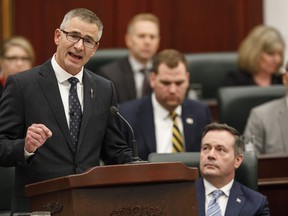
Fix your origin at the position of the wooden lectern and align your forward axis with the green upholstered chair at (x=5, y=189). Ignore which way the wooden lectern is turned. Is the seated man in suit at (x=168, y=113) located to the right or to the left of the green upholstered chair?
right

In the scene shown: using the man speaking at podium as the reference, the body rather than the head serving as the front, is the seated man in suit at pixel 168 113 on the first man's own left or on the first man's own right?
on the first man's own left

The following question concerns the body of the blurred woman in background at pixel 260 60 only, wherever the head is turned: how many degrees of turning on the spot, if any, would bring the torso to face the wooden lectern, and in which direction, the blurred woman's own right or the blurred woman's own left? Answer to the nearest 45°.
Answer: approximately 45° to the blurred woman's own right

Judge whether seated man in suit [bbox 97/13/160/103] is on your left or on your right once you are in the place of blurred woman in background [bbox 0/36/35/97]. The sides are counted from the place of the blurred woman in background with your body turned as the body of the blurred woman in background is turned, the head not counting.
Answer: on your left

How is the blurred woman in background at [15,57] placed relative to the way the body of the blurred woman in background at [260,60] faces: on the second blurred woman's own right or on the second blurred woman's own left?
on the second blurred woman's own right

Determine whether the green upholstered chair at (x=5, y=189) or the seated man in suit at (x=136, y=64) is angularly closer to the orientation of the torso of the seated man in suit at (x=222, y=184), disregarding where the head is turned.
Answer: the green upholstered chair

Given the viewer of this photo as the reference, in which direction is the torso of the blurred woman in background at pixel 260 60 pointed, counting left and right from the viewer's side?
facing the viewer and to the right of the viewer

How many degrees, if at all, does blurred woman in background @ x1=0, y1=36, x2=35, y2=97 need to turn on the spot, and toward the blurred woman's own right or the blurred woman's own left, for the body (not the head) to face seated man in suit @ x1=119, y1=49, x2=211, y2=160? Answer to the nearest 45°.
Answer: approximately 45° to the blurred woman's own left
